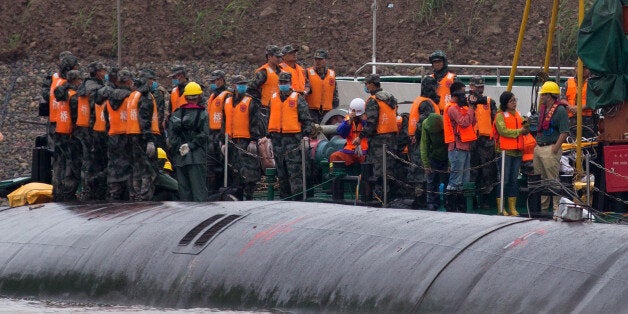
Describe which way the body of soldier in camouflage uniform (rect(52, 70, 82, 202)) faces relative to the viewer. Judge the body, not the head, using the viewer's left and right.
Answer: facing away from the viewer and to the right of the viewer

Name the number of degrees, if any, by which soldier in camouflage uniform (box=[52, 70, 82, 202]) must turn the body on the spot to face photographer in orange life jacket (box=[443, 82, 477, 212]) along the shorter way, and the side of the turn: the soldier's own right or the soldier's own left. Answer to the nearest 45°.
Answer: approximately 90° to the soldier's own right

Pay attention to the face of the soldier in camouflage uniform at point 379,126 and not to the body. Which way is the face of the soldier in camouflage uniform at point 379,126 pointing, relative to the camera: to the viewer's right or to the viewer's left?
to the viewer's left

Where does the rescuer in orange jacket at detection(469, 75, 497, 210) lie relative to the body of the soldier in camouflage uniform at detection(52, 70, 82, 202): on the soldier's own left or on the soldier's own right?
on the soldier's own right
